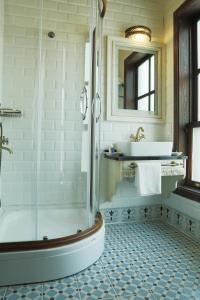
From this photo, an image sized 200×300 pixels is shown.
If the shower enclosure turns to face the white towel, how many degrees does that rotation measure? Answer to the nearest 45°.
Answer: approximately 45° to its left

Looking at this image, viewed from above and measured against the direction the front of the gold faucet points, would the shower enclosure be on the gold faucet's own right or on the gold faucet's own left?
on the gold faucet's own right

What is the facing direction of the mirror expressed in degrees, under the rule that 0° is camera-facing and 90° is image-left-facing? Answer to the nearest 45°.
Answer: approximately 315°

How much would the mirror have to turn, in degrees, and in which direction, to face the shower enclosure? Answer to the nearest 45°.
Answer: approximately 90° to its right

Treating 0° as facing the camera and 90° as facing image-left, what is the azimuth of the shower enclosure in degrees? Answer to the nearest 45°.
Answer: approximately 315°

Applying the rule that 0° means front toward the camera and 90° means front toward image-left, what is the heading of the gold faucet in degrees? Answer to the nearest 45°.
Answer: approximately 315°
